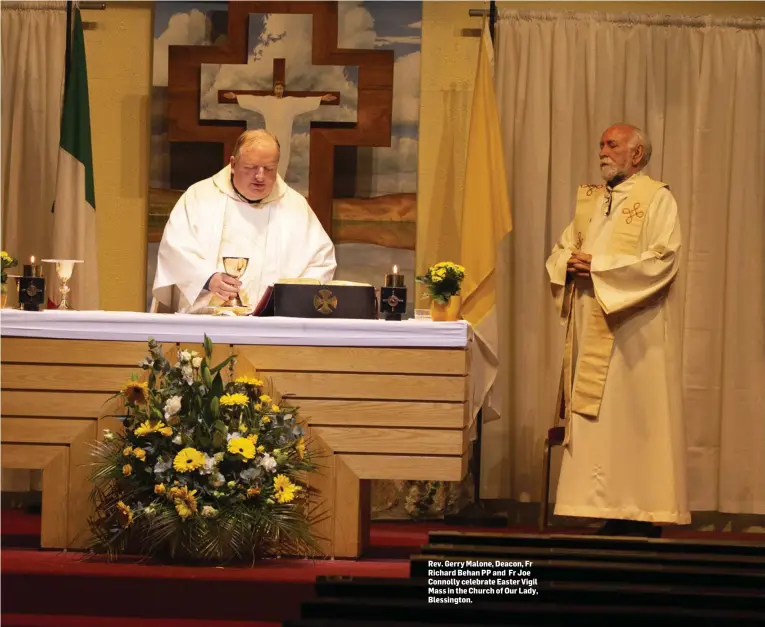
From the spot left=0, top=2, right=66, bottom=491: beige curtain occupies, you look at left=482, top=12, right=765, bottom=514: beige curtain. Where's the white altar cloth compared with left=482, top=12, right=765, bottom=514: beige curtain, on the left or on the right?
right

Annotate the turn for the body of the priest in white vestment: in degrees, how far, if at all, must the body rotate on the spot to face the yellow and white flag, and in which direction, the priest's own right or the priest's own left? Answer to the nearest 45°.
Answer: approximately 135° to the priest's own left

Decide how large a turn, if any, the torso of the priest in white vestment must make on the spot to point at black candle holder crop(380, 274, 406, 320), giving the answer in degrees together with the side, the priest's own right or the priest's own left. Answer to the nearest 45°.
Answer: approximately 45° to the priest's own left

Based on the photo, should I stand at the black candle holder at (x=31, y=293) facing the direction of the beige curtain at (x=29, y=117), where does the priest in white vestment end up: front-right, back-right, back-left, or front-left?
front-right

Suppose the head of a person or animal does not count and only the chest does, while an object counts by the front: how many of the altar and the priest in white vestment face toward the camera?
2

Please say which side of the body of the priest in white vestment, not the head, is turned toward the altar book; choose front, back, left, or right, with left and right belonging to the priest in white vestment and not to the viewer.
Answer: front

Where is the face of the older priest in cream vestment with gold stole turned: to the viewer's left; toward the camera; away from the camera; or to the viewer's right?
to the viewer's left

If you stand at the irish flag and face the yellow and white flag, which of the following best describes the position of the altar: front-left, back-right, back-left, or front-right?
front-right

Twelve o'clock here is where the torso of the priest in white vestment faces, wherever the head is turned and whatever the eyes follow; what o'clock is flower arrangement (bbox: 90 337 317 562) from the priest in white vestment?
The flower arrangement is roughly at 12 o'clock from the priest in white vestment.

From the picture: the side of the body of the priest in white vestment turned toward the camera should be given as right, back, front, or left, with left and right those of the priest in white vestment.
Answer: front

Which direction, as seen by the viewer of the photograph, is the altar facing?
facing the viewer
